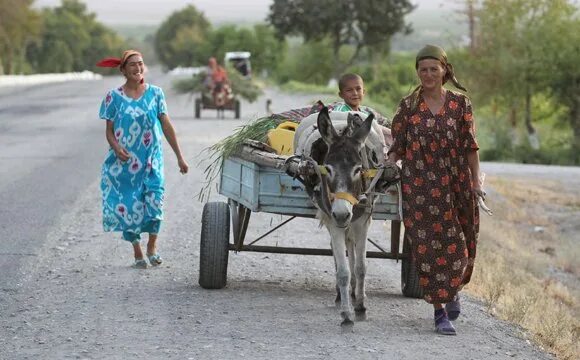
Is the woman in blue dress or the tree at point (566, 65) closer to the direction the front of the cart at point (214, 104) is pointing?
the woman in blue dress

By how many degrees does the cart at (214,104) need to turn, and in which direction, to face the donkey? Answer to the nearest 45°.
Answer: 0° — it already faces it

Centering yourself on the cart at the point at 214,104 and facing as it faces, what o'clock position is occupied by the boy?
The boy is roughly at 12 o'clock from the cart.

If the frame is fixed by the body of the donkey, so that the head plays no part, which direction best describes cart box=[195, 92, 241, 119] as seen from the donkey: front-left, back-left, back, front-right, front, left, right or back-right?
back

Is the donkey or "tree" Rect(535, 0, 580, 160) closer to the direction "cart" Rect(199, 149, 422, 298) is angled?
the donkey

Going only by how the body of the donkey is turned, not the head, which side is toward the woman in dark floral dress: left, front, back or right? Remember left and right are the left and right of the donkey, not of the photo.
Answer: left

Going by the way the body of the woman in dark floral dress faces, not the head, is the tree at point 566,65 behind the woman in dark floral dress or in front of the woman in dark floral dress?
behind

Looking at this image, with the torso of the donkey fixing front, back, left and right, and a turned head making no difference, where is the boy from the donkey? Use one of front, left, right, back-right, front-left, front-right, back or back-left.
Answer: back

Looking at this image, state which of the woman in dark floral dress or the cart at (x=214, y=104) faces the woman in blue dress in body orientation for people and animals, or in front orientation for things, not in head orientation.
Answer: the cart
